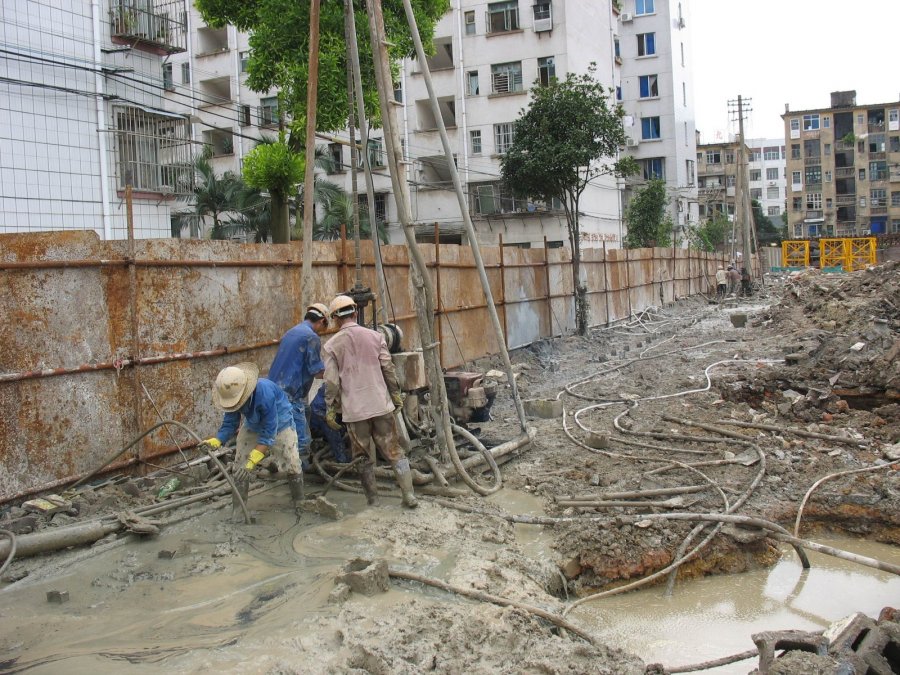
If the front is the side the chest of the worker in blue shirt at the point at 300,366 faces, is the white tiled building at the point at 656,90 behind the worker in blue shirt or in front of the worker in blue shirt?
in front

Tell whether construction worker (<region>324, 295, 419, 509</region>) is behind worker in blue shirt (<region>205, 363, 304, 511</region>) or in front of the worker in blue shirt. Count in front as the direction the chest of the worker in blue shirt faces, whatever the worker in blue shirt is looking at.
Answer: behind

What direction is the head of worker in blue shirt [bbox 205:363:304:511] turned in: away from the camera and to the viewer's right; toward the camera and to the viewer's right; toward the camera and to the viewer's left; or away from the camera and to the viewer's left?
toward the camera and to the viewer's left

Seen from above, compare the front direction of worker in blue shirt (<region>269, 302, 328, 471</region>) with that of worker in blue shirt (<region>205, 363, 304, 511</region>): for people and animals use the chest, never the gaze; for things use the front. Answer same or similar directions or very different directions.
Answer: very different directions

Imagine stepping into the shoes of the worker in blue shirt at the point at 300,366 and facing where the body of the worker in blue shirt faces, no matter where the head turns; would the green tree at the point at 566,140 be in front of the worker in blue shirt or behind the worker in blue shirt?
in front

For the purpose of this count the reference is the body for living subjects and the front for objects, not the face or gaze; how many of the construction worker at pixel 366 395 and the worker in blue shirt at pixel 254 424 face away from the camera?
1

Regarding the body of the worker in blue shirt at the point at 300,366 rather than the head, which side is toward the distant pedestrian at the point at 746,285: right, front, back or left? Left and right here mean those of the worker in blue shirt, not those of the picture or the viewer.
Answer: front

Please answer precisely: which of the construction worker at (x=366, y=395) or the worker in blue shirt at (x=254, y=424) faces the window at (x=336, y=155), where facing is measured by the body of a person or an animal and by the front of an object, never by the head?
the construction worker

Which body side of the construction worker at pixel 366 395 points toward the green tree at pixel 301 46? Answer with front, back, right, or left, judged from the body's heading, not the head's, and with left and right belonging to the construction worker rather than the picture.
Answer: front

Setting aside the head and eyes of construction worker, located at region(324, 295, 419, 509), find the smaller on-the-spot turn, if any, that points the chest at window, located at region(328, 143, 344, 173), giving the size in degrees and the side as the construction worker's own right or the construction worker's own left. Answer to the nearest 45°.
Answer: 0° — they already face it

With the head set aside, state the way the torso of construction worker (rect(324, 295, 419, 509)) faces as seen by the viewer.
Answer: away from the camera

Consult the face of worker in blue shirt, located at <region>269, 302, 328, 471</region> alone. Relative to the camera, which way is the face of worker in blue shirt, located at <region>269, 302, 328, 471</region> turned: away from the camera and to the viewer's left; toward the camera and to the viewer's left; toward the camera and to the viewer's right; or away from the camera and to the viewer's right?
away from the camera and to the viewer's right
